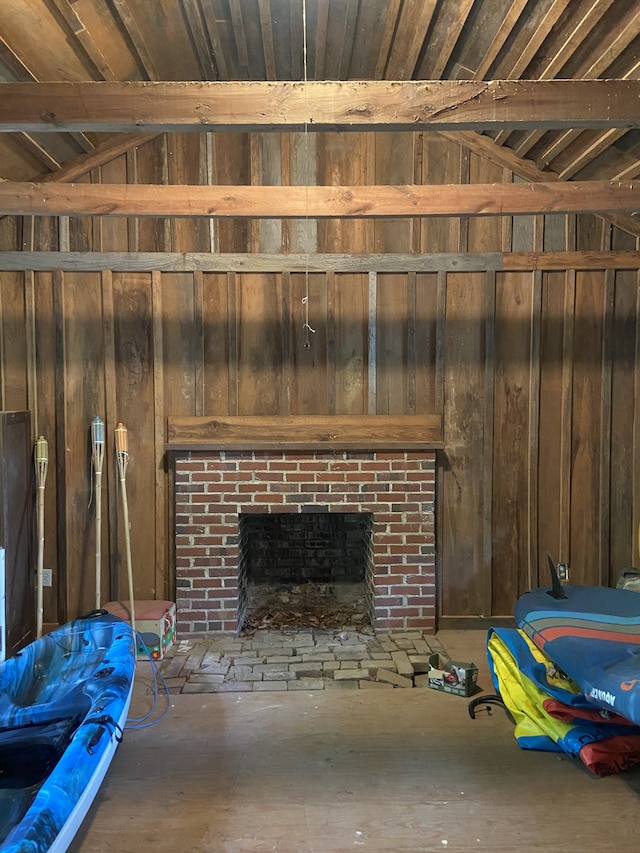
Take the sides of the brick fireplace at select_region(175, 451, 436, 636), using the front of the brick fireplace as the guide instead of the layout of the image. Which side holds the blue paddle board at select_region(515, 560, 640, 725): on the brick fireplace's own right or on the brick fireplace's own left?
on the brick fireplace's own left

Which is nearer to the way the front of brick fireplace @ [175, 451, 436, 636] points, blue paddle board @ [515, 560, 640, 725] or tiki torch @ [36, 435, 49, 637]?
the blue paddle board

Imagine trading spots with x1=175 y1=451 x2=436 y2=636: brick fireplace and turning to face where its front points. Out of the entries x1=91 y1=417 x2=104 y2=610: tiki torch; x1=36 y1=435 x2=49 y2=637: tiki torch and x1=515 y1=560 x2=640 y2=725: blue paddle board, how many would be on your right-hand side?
2

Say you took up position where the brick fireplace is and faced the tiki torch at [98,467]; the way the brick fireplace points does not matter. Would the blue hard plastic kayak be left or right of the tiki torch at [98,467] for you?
left

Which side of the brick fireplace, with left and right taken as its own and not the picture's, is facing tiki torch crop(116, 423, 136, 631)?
right

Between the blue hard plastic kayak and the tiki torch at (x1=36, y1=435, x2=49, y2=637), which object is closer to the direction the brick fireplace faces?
the blue hard plastic kayak

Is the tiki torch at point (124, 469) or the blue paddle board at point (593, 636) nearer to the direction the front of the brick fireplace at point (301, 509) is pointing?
the blue paddle board

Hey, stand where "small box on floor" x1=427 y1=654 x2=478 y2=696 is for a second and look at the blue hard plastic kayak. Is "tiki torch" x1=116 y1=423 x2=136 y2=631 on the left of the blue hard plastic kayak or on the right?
right

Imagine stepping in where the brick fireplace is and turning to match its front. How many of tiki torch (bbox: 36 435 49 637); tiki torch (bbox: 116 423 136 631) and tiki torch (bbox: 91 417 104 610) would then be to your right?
3

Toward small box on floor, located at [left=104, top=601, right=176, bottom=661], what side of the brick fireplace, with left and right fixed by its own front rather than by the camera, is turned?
right

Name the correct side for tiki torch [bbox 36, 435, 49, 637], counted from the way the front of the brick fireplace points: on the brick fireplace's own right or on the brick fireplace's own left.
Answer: on the brick fireplace's own right

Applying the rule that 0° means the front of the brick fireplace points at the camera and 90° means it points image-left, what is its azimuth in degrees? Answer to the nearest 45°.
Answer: approximately 0°

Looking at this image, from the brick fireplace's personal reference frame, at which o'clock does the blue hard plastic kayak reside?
The blue hard plastic kayak is roughly at 1 o'clock from the brick fireplace.

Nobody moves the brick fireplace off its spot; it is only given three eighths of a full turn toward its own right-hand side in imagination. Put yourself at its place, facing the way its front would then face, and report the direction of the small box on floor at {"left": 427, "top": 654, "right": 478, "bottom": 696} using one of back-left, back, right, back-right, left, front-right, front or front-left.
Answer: back
